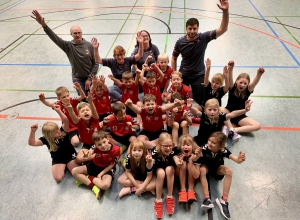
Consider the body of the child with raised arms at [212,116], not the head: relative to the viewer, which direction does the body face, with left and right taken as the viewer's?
facing the viewer

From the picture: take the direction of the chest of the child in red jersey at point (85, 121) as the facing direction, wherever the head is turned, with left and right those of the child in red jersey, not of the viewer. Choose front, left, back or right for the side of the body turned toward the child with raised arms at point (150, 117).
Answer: left

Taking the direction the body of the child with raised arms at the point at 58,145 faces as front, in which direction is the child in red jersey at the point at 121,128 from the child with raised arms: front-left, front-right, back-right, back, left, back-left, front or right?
front-left

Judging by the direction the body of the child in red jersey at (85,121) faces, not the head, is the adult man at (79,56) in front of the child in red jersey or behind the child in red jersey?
behind

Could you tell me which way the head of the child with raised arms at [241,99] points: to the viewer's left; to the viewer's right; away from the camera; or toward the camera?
toward the camera

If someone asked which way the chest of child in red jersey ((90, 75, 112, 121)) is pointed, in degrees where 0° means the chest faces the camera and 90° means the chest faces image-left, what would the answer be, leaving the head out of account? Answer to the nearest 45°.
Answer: approximately 0°

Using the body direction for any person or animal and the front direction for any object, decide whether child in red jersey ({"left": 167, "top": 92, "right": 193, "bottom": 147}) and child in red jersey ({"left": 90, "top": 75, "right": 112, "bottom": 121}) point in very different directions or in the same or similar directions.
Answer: same or similar directions

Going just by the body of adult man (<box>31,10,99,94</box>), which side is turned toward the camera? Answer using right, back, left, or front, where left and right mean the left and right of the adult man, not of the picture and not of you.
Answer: front

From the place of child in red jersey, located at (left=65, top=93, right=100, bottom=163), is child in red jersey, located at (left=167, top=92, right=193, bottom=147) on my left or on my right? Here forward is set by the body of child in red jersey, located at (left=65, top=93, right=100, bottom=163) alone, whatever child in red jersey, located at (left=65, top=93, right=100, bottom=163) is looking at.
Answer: on my left

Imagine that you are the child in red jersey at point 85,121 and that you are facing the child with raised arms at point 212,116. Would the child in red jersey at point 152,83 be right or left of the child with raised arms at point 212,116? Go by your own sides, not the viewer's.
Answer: left

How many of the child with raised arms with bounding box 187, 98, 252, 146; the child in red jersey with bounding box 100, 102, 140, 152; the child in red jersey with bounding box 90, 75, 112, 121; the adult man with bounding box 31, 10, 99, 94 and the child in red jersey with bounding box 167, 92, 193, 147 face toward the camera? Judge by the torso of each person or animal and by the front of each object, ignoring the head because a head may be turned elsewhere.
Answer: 5

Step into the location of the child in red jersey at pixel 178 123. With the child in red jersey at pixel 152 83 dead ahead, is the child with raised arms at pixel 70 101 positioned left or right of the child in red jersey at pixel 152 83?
left

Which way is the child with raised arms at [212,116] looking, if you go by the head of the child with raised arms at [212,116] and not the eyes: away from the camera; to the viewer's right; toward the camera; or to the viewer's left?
toward the camera

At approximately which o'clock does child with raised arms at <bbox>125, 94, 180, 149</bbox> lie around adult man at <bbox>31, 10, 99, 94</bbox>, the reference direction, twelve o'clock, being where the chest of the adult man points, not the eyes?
The child with raised arms is roughly at 11 o'clock from the adult man.

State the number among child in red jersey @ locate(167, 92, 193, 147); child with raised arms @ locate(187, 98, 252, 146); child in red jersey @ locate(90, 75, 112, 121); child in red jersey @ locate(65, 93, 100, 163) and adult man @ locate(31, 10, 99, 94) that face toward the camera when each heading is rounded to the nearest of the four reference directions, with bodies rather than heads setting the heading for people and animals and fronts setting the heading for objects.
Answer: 5

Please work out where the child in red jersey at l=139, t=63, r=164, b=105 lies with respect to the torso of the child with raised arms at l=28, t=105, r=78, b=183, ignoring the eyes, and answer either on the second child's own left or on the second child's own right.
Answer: on the second child's own left

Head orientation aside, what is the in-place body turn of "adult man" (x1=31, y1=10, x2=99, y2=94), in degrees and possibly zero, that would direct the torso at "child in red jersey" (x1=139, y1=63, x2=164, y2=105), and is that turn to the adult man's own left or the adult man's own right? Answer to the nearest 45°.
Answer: approximately 45° to the adult man's own left
